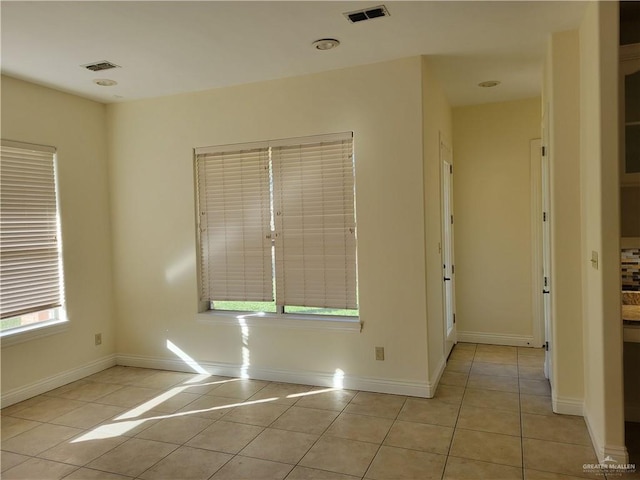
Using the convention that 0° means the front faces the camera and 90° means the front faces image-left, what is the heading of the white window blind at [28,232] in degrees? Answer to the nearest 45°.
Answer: approximately 315°

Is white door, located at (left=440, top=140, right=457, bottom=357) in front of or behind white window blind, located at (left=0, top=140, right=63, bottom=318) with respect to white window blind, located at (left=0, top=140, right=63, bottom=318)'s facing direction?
in front

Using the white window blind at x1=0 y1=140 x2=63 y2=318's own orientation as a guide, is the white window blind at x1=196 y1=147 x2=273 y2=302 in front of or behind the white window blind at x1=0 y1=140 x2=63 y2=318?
in front

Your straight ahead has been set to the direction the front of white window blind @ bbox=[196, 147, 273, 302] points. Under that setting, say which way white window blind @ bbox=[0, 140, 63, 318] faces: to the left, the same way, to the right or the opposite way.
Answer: to the left

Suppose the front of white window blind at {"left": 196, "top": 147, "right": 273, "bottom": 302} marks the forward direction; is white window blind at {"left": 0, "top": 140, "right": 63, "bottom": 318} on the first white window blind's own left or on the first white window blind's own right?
on the first white window blind's own right

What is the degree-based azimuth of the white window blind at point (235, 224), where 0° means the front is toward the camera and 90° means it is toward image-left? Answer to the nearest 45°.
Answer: approximately 0°

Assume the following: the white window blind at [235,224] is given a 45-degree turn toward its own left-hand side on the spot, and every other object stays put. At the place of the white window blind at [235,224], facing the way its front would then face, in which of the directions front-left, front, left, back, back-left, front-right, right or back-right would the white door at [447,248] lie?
front-left
